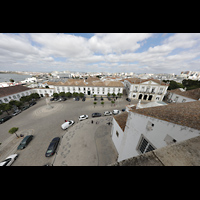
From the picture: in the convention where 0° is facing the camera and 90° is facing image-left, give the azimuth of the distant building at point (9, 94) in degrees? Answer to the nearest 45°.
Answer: approximately 315°

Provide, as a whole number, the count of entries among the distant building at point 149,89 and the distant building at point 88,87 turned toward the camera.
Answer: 2

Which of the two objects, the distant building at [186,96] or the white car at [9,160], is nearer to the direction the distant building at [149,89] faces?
the white car

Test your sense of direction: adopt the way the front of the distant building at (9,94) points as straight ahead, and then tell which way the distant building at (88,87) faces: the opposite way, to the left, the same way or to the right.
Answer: to the right

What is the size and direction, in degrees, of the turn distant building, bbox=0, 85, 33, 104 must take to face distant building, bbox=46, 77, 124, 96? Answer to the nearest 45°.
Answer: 0° — it already faces it

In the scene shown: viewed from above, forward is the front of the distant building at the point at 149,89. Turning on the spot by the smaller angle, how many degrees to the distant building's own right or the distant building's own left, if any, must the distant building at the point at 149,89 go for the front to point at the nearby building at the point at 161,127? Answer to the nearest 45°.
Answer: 0° — it already faces it

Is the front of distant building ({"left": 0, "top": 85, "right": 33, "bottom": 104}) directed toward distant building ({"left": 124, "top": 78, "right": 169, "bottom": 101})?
yes

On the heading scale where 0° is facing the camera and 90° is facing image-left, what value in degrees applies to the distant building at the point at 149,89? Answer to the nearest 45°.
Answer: approximately 0°

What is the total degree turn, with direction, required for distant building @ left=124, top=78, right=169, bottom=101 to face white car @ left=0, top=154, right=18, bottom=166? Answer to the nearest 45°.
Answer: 0° — it already faces it

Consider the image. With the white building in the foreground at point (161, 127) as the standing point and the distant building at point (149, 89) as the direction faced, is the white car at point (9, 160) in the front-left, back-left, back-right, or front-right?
back-left
